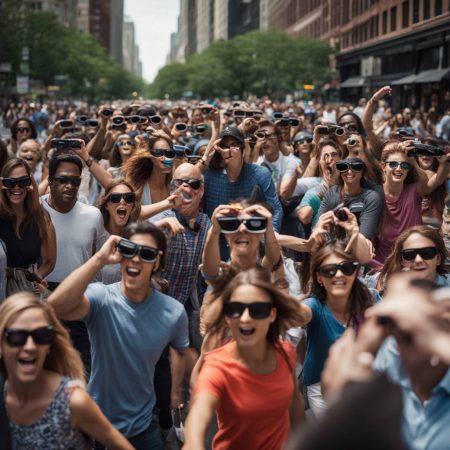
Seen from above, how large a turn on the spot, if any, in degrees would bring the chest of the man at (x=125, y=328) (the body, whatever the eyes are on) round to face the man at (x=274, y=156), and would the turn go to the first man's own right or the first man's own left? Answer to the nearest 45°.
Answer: approximately 180°

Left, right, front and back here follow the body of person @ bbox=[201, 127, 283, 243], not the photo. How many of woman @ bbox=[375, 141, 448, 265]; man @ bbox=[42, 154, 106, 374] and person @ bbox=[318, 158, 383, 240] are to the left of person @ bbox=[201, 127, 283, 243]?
2

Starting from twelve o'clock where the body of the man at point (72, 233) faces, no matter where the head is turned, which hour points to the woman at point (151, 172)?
The woman is roughly at 7 o'clock from the man.

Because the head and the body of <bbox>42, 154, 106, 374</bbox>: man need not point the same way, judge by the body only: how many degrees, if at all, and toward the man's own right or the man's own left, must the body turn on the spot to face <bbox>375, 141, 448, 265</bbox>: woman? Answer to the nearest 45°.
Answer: approximately 90° to the man's own left

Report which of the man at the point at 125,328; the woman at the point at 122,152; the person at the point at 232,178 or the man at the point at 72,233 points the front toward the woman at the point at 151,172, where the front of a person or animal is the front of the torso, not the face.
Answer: the woman at the point at 122,152

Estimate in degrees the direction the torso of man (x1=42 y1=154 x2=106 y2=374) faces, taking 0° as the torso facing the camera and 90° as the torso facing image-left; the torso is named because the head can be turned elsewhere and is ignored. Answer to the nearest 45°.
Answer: approximately 0°
